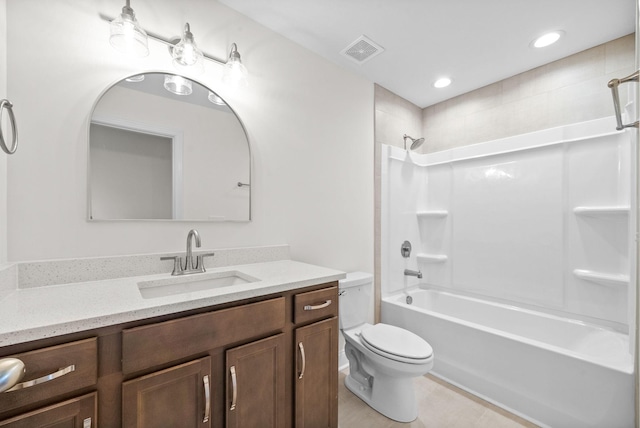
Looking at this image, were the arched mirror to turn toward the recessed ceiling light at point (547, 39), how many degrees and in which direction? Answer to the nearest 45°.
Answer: approximately 45° to its left

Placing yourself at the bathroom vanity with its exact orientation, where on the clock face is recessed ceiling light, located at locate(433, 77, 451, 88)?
The recessed ceiling light is roughly at 10 o'clock from the bathroom vanity.

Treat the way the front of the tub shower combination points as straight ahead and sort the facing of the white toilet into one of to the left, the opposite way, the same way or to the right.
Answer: to the left

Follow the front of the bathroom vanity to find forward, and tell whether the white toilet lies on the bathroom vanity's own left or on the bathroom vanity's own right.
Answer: on the bathroom vanity's own left

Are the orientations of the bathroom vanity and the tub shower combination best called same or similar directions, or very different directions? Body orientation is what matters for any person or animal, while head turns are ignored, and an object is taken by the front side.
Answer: very different directions

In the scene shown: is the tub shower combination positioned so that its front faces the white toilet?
yes

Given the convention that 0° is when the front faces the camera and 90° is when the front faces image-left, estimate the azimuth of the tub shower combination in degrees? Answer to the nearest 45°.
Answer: approximately 45°

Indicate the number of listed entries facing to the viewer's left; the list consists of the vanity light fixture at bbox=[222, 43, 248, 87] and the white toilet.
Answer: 0

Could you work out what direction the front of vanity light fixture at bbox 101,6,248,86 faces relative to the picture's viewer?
facing the viewer and to the right of the viewer
